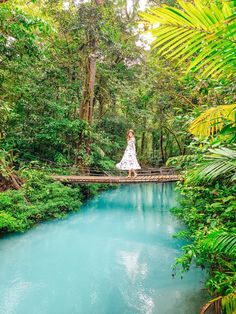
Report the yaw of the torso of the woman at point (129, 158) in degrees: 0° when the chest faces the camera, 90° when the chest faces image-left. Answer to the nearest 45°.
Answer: approximately 315°
